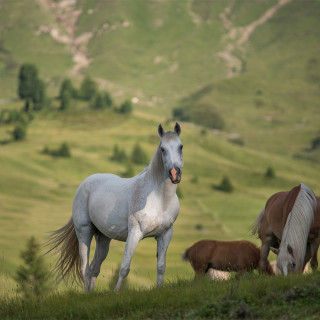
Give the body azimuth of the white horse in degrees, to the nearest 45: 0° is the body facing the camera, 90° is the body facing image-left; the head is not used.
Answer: approximately 315°

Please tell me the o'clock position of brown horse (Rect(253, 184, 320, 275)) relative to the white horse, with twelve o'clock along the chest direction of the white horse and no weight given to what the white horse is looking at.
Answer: The brown horse is roughly at 11 o'clock from the white horse.

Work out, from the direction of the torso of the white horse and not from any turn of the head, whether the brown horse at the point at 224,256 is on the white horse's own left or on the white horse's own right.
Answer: on the white horse's own left
